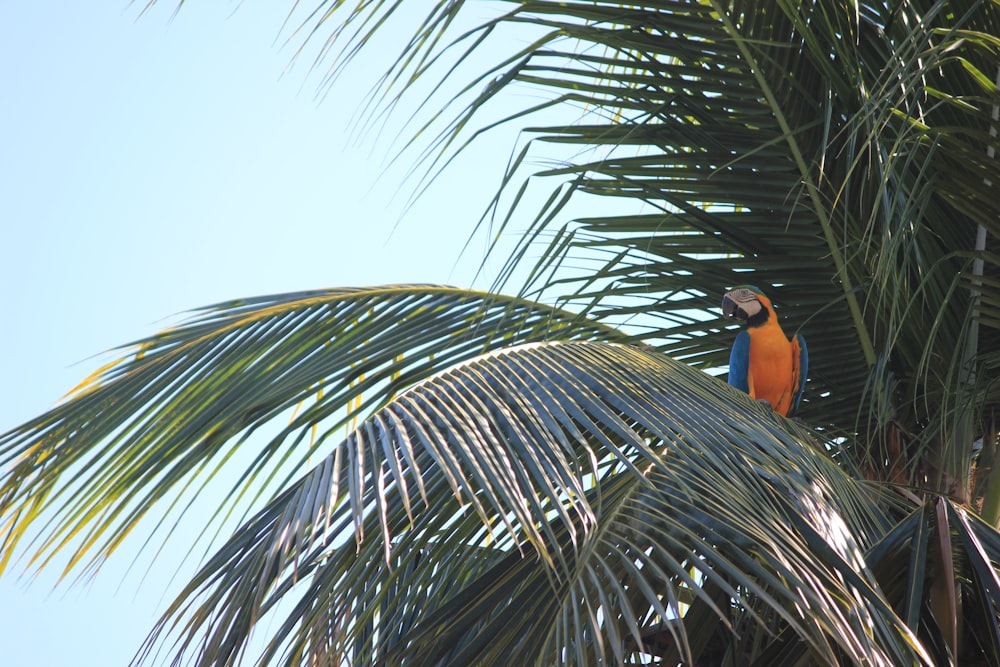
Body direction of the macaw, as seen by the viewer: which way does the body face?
toward the camera
